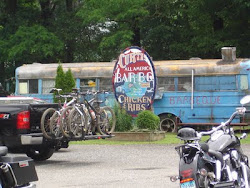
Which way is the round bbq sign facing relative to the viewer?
toward the camera

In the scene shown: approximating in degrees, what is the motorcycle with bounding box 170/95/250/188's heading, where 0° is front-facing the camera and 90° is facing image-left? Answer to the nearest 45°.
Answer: approximately 225°

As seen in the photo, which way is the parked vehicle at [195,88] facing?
to the viewer's left

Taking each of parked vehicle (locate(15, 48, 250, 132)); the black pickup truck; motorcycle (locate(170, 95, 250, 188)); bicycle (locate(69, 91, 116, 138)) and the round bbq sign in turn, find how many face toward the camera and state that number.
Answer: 1

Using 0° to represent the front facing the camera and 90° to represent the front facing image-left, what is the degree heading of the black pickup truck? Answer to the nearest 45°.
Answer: approximately 135°

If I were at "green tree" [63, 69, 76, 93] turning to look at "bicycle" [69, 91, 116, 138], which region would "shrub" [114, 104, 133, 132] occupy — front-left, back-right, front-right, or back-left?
front-left

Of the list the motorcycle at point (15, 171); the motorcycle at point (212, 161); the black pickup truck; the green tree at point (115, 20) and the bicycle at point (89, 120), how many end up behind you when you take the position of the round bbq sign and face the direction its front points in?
1

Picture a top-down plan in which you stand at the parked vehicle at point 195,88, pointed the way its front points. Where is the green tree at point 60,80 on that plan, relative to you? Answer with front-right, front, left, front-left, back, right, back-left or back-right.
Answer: front

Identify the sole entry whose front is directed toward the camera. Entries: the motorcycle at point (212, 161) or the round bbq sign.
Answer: the round bbq sign

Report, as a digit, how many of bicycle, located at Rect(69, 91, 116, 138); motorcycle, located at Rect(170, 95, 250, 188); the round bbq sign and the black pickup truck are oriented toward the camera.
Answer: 1

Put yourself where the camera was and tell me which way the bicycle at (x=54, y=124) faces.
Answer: facing the viewer and to the left of the viewer

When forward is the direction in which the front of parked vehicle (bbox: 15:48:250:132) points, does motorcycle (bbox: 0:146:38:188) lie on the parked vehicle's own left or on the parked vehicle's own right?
on the parked vehicle's own left
